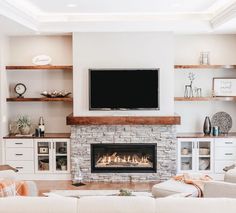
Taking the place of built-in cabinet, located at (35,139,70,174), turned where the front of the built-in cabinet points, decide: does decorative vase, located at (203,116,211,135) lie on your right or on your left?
on your left

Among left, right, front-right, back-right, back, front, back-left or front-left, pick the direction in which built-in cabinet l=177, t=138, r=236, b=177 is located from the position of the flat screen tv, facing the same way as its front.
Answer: left

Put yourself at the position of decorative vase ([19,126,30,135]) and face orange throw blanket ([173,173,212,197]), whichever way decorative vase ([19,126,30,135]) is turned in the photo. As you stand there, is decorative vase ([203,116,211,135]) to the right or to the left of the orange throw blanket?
left

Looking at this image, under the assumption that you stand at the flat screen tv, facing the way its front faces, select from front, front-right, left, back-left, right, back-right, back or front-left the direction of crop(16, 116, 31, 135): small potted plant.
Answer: right

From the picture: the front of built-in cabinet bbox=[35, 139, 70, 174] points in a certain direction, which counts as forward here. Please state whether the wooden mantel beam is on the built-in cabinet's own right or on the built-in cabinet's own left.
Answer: on the built-in cabinet's own left

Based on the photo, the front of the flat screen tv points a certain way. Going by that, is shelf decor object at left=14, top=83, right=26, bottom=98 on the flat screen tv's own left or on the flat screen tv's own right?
on the flat screen tv's own right
